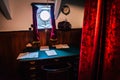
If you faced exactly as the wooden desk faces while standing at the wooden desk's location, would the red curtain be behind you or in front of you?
in front

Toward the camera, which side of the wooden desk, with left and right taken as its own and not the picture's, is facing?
front
